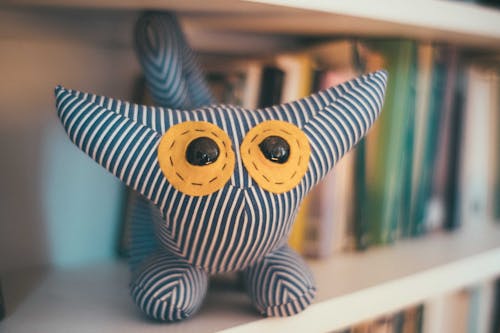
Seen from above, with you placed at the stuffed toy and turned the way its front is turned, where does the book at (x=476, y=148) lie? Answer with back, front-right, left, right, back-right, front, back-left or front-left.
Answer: back-left

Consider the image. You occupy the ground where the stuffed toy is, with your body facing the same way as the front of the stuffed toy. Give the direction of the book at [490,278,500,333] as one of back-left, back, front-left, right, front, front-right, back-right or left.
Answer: back-left

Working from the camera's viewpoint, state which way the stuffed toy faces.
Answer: facing the viewer

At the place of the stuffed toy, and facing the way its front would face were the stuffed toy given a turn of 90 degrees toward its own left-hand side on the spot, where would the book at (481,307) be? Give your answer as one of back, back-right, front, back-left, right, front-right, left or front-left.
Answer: front-left

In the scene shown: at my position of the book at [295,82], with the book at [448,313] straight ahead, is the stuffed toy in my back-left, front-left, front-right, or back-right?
back-right
